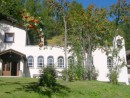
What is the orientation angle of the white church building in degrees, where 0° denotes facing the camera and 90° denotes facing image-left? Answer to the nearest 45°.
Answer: approximately 0°

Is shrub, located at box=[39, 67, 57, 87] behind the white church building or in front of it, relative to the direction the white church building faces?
in front
